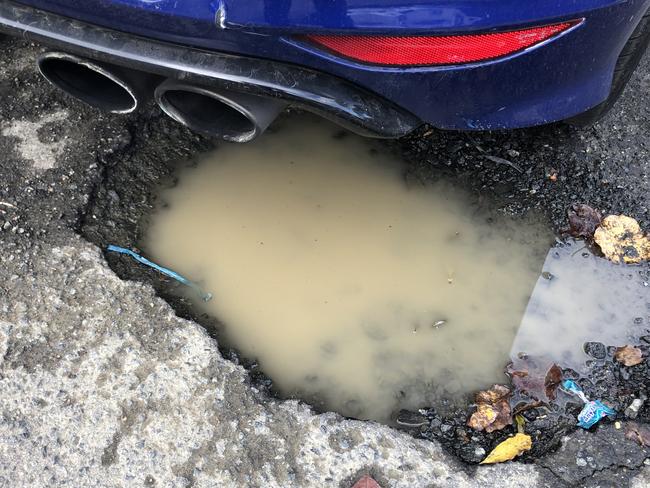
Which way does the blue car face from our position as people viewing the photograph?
facing away from the viewer and to the right of the viewer
